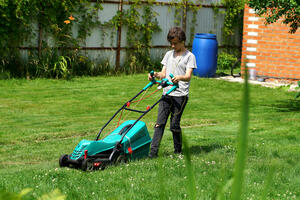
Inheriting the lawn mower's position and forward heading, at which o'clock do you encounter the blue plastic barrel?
The blue plastic barrel is roughly at 5 o'clock from the lawn mower.

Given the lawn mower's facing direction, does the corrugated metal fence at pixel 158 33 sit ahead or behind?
behind

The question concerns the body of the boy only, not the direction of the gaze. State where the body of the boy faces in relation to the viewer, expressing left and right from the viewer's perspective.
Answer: facing the viewer and to the left of the viewer

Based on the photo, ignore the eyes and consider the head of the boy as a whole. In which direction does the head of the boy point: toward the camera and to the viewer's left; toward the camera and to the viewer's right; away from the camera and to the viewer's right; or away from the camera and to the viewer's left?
toward the camera and to the viewer's left

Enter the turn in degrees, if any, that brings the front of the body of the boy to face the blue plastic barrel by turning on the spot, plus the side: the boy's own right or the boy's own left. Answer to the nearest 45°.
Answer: approximately 135° to the boy's own right

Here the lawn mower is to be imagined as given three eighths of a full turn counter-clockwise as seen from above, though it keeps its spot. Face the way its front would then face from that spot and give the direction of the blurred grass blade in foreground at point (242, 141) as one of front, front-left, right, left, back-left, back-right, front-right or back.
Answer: right

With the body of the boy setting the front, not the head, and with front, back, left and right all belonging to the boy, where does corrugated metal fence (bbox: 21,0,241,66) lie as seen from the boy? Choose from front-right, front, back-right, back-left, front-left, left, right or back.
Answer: back-right

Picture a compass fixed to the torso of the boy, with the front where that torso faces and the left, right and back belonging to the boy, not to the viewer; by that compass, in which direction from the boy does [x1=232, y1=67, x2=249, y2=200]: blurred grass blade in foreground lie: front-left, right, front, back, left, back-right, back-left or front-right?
front-left

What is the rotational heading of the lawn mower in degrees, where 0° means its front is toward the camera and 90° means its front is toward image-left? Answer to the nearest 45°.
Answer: approximately 45°
